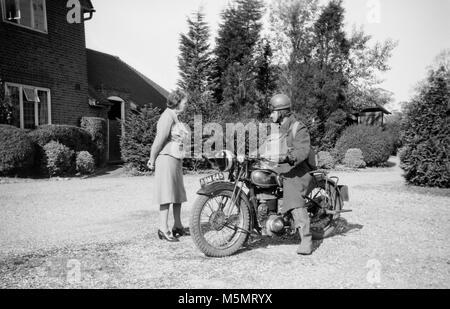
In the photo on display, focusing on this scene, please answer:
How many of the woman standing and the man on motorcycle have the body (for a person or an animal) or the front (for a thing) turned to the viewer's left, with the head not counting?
1

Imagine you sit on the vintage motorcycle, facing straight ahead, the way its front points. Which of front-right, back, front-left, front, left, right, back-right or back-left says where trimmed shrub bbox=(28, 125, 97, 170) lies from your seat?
right

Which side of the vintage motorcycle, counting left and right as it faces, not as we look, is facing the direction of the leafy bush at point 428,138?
back

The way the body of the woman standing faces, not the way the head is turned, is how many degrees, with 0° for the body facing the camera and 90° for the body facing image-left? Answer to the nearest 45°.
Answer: approximately 270°

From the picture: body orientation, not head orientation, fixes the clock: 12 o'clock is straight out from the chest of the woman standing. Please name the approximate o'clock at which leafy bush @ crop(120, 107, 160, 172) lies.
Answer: The leafy bush is roughly at 9 o'clock from the woman standing.

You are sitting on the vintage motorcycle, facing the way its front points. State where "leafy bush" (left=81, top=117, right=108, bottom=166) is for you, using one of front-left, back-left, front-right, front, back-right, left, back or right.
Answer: right

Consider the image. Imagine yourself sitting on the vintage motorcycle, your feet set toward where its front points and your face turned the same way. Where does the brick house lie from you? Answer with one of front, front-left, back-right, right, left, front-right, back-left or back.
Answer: right

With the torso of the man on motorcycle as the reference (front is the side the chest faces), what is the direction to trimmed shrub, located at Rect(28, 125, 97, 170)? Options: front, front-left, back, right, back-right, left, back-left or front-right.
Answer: front-right

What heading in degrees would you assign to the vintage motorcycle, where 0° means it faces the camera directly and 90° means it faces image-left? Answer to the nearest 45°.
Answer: approximately 45°

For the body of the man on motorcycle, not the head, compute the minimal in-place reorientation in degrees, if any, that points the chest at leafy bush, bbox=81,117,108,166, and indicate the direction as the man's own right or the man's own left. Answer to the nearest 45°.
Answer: approximately 45° to the man's own right

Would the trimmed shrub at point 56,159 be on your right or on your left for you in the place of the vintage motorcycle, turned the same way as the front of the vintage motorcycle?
on your right

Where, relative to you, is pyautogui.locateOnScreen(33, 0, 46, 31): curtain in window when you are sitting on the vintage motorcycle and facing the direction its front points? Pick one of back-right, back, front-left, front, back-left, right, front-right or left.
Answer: right

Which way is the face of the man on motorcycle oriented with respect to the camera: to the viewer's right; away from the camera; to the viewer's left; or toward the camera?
to the viewer's left

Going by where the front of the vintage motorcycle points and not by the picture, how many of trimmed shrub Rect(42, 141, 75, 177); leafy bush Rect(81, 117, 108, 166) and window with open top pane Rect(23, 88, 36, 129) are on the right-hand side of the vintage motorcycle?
3

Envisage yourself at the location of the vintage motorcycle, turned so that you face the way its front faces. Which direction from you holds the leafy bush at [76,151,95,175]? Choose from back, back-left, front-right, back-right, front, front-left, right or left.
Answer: right

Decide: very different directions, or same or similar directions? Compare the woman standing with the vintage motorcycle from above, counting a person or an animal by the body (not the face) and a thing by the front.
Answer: very different directions

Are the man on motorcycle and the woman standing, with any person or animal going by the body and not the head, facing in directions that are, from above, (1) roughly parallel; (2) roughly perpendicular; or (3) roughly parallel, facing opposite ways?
roughly parallel, facing opposite ways
